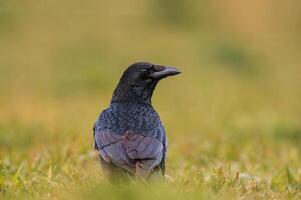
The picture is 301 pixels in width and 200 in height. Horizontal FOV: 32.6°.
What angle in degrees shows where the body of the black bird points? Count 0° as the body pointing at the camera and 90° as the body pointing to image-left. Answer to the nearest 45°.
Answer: approximately 180°
